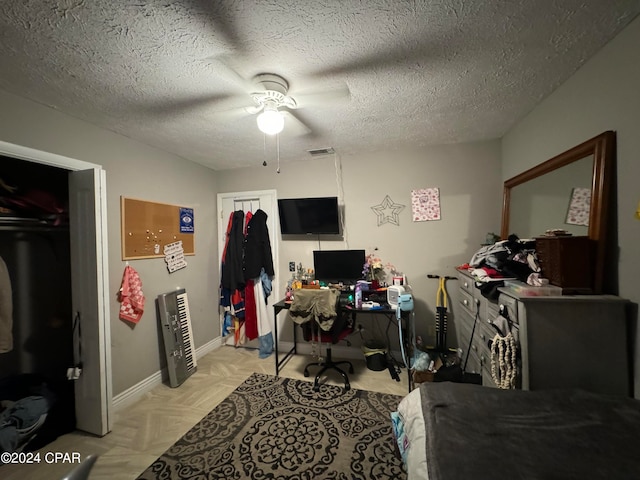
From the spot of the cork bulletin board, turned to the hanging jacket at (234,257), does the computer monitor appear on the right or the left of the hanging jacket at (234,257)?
right

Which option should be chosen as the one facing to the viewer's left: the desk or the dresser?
the dresser

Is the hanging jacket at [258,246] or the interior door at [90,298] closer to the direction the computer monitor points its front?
the interior door

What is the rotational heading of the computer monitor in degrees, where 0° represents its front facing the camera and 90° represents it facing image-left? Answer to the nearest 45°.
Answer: approximately 0°

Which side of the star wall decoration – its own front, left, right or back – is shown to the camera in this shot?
front

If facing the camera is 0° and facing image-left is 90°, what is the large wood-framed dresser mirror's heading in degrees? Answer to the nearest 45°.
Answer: approximately 45°

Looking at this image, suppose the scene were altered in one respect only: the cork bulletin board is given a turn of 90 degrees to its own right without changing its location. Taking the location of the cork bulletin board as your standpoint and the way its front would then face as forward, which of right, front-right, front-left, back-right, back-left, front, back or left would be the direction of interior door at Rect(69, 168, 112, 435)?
front

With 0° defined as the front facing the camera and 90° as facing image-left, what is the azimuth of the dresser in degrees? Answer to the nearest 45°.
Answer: approximately 90°

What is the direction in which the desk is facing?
toward the camera

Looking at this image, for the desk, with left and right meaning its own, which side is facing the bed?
front

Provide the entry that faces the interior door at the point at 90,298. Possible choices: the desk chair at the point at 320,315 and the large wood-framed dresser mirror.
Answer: the large wood-framed dresser mirror

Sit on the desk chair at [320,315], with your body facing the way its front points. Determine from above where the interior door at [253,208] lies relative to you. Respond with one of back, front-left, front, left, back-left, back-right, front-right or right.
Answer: left

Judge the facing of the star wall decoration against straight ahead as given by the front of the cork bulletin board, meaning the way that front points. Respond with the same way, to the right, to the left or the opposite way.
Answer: to the right

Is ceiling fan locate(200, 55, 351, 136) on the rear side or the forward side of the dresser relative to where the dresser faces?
on the forward side

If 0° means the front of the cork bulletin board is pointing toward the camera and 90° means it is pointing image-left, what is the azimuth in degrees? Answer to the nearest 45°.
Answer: approximately 315°

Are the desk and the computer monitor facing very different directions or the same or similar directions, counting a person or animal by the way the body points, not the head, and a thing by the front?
same or similar directions

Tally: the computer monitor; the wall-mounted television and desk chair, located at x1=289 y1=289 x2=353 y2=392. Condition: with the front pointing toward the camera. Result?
2

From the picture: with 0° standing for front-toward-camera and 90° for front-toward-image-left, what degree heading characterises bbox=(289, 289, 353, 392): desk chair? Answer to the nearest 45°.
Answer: approximately 225°
